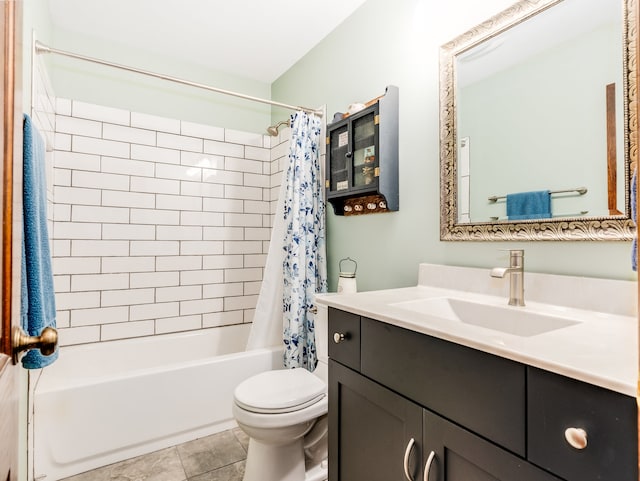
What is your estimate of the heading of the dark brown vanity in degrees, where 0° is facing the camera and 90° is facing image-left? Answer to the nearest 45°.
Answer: approximately 45°

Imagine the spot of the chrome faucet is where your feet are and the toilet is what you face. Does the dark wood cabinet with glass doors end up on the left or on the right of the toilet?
right

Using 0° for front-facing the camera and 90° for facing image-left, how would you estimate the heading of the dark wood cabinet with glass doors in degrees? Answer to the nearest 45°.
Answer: approximately 45°

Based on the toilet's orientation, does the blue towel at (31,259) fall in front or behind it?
in front

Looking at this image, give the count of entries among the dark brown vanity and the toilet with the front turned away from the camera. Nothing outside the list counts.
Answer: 0

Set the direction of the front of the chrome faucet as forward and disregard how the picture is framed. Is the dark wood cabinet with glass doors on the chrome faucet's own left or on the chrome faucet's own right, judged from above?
on the chrome faucet's own right

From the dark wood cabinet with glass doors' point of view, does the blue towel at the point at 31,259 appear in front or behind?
in front
